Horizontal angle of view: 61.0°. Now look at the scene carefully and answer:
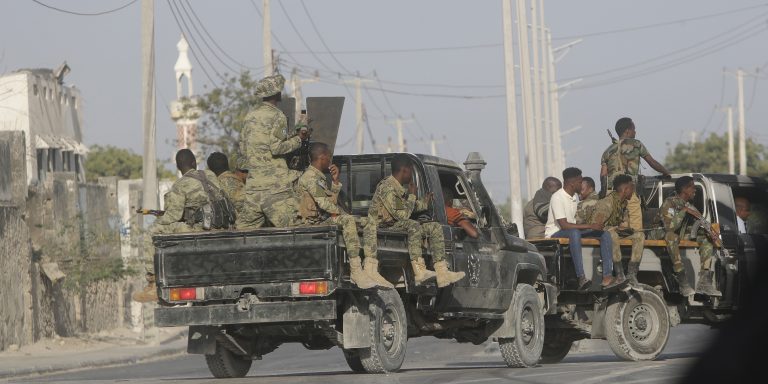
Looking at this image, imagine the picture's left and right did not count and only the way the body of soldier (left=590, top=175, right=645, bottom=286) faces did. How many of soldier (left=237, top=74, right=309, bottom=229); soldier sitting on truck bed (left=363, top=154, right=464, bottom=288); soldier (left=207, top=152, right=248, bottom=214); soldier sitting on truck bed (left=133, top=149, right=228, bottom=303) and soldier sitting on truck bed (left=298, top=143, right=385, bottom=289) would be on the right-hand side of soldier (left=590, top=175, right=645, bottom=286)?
5

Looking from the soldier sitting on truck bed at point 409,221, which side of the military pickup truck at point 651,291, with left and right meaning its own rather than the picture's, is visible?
back

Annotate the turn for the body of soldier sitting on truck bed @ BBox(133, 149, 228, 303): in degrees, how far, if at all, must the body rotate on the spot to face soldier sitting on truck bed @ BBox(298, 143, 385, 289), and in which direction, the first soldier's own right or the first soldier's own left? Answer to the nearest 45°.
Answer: approximately 180°

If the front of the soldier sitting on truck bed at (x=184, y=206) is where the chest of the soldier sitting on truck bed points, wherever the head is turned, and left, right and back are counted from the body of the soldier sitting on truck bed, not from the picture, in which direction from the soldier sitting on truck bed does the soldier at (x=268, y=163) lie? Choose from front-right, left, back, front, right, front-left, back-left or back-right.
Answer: back

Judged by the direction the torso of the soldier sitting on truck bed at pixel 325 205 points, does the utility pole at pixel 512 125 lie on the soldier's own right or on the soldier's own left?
on the soldier's own left
